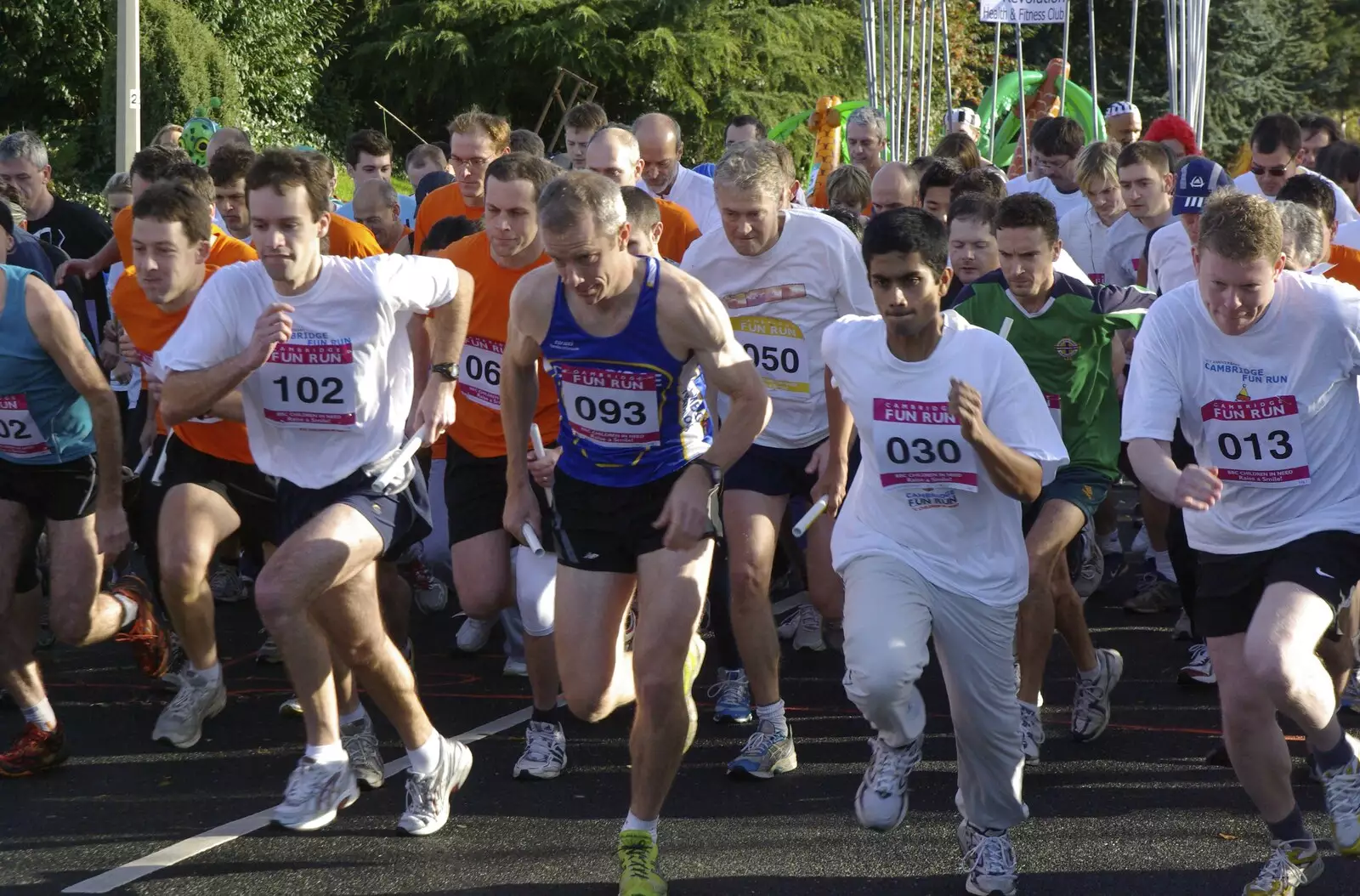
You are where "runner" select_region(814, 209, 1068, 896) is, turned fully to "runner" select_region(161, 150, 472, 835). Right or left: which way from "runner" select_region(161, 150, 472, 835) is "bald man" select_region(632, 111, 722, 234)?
right

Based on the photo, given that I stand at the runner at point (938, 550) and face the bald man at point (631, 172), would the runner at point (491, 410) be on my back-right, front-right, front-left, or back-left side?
front-left

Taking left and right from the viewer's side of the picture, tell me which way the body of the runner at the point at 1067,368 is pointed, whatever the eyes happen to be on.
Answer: facing the viewer and to the left of the viewer

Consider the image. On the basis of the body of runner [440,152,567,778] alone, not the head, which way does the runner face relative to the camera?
toward the camera

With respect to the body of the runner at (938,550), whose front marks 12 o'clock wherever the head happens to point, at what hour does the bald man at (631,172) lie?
The bald man is roughly at 5 o'clock from the runner.

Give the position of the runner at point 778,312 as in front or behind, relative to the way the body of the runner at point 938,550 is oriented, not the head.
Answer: behind

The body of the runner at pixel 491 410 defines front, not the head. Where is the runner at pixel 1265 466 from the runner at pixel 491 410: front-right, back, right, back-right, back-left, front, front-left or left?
front-left

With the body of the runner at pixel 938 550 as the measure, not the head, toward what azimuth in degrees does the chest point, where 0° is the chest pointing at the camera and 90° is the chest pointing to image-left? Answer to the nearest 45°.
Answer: approximately 0°

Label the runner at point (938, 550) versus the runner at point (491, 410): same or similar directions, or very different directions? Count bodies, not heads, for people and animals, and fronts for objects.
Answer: same or similar directions

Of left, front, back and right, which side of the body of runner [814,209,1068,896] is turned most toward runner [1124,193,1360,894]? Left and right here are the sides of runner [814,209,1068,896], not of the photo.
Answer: left

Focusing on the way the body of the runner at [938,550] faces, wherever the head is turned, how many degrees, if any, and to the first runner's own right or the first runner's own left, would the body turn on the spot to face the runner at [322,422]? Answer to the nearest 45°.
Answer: approximately 90° to the first runner's own right

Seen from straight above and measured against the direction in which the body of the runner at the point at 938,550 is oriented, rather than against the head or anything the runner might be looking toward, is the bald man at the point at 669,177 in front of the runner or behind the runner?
behind

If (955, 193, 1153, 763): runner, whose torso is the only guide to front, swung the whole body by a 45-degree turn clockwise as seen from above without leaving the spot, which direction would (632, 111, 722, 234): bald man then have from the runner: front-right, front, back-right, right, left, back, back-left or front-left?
front-right

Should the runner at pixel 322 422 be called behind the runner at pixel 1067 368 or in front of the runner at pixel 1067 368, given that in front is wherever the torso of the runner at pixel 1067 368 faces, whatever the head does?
in front

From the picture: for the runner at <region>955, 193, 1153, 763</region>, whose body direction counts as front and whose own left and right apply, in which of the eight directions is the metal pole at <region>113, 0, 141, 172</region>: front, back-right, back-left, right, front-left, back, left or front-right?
right

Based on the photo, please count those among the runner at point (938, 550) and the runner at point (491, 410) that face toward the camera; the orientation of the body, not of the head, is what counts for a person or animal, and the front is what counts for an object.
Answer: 2

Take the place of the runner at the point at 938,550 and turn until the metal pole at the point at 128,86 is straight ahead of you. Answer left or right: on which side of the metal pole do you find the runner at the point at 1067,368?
right

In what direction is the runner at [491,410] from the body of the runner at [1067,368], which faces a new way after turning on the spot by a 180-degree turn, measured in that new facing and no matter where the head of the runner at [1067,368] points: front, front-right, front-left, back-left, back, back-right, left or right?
back-left

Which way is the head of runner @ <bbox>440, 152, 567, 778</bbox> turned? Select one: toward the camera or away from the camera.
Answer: toward the camera
